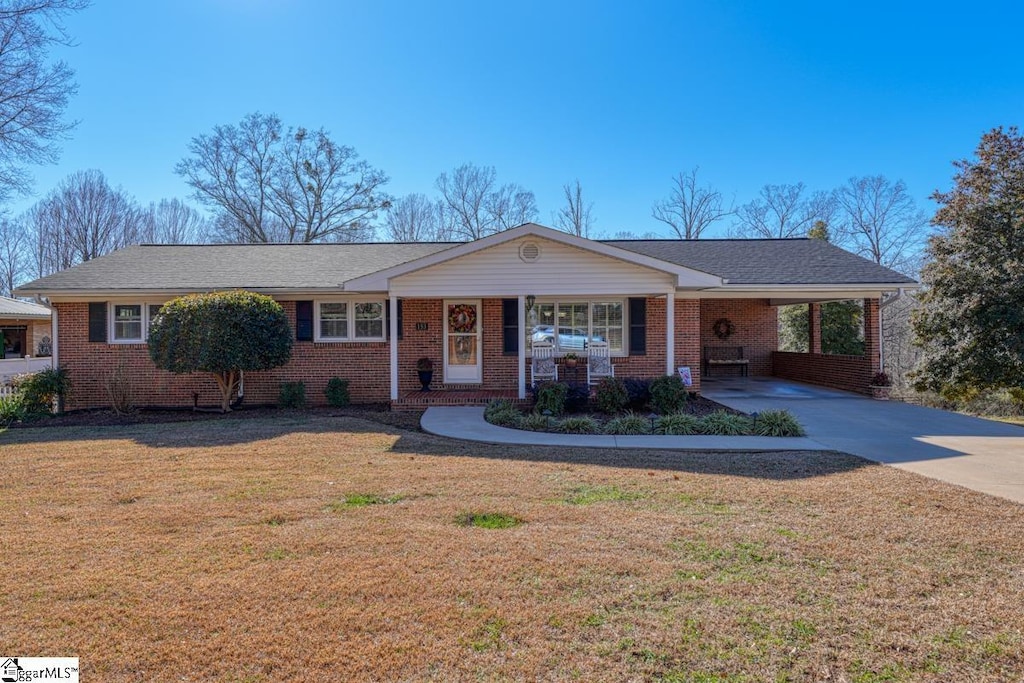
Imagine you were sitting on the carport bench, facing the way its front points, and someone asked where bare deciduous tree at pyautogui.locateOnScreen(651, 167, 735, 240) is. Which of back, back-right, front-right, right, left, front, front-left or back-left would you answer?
back

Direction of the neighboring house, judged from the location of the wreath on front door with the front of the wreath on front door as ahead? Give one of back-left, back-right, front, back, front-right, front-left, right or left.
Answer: back-right

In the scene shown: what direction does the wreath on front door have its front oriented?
toward the camera

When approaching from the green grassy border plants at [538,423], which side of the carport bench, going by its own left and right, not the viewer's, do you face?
front

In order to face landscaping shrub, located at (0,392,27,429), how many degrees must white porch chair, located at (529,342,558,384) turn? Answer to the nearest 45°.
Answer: approximately 90° to its right

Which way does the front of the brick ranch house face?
toward the camera

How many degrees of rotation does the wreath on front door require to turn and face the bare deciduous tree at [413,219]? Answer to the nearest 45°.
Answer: approximately 180°

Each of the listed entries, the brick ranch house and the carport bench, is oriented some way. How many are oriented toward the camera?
2

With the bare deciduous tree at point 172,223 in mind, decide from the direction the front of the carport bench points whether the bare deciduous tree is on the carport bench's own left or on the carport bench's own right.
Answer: on the carport bench's own right

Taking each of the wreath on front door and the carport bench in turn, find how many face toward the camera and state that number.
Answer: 2

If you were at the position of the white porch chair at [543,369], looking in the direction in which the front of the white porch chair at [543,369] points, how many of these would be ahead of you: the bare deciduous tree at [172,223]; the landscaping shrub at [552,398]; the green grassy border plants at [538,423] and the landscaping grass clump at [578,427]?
3

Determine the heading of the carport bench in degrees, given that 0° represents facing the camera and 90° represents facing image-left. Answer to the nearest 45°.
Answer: approximately 0°
